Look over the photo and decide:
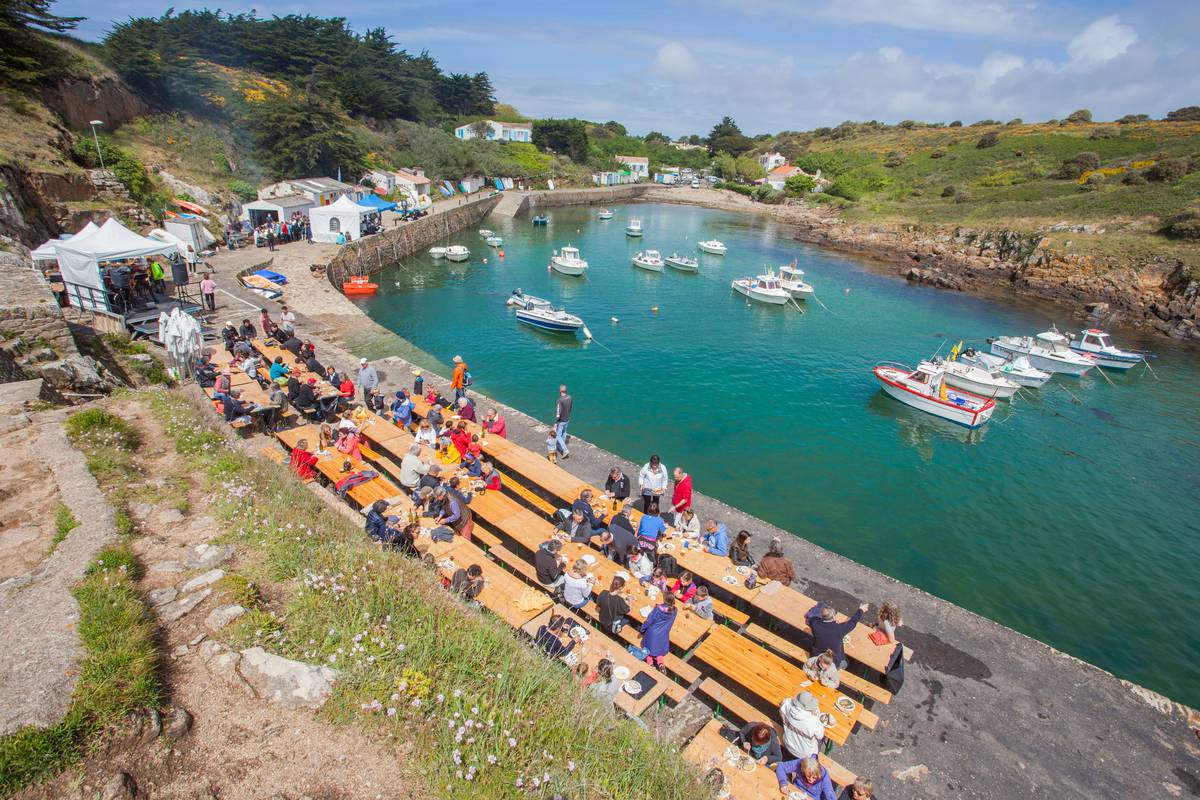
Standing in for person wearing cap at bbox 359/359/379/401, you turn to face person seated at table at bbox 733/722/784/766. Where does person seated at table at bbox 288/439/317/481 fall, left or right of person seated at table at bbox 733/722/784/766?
right

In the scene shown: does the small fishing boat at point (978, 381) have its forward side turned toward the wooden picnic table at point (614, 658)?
no

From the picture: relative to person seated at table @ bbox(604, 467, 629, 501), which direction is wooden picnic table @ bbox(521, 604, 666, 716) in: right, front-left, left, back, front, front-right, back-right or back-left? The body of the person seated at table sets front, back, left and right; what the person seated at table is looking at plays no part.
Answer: front-left

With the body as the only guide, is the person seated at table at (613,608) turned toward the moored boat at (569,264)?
no

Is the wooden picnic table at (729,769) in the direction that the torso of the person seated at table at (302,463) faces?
no

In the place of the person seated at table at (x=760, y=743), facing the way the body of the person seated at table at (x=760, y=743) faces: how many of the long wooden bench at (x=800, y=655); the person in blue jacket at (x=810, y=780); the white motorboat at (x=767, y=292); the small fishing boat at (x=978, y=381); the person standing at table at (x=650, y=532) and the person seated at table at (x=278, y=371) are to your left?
1

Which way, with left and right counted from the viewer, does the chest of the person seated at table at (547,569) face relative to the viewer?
facing away from the viewer and to the right of the viewer

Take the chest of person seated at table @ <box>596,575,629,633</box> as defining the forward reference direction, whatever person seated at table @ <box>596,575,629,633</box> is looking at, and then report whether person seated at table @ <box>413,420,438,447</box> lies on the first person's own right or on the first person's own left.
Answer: on the first person's own left

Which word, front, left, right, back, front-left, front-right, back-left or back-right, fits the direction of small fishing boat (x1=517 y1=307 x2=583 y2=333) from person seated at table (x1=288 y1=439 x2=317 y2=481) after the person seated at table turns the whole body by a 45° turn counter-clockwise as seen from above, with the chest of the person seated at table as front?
front-right

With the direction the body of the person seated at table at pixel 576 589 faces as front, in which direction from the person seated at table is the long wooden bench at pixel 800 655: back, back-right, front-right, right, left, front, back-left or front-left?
front-right

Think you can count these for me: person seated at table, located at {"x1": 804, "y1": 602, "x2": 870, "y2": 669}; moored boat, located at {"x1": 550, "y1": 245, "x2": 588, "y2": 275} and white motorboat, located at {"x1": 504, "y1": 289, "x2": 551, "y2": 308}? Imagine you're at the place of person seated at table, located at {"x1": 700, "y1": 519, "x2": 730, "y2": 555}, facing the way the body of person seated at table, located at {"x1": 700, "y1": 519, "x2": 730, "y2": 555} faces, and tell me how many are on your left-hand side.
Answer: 1

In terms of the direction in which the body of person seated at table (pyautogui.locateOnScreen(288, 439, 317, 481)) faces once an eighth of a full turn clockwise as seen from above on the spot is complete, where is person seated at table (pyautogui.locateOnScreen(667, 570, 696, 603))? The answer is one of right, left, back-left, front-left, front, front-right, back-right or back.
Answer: front-right

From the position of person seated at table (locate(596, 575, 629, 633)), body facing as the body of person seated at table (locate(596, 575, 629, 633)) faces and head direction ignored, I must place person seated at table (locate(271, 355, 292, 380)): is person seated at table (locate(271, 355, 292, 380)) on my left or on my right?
on my left

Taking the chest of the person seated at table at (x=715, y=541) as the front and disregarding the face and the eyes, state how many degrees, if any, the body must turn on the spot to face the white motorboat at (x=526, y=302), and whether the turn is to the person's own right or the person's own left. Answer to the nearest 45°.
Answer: approximately 90° to the person's own right

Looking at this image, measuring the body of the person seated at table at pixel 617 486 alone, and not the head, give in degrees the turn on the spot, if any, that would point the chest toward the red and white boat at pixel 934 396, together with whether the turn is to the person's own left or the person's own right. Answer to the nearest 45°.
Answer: approximately 180°
